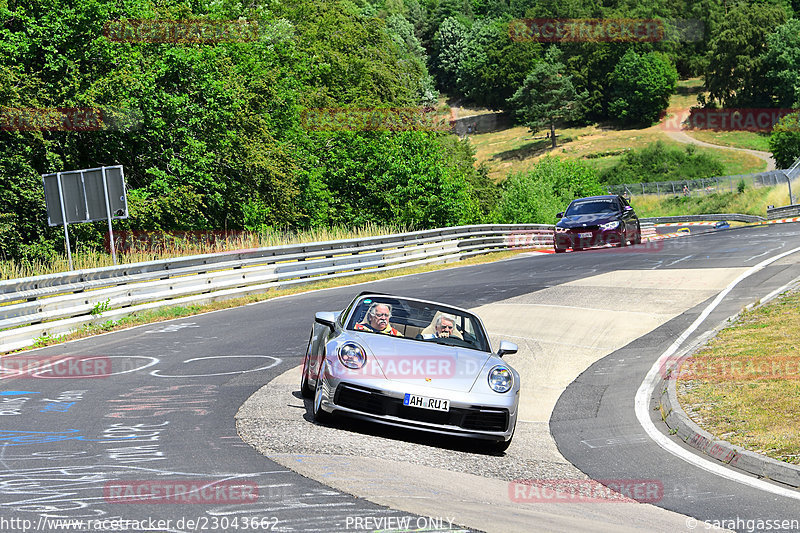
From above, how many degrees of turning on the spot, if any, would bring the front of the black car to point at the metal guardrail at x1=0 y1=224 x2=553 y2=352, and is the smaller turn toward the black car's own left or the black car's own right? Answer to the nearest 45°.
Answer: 0° — it already faces it

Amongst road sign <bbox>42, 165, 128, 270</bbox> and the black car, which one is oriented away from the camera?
the road sign

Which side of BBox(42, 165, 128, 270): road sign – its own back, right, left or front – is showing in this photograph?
back

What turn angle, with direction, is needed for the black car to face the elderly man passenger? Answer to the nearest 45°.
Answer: approximately 45° to its left

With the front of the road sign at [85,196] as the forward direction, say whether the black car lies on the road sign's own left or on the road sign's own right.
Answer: on the road sign's own right

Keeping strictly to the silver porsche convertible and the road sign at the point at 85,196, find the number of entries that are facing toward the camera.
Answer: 1

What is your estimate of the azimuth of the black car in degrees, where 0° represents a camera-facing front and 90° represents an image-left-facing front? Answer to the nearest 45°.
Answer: approximately 45°

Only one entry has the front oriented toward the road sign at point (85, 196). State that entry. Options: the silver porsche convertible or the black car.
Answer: the black car

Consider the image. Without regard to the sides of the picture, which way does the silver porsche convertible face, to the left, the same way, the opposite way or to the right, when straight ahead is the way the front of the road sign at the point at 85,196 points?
the opposite way

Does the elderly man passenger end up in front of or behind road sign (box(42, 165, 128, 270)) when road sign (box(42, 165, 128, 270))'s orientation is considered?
behind
